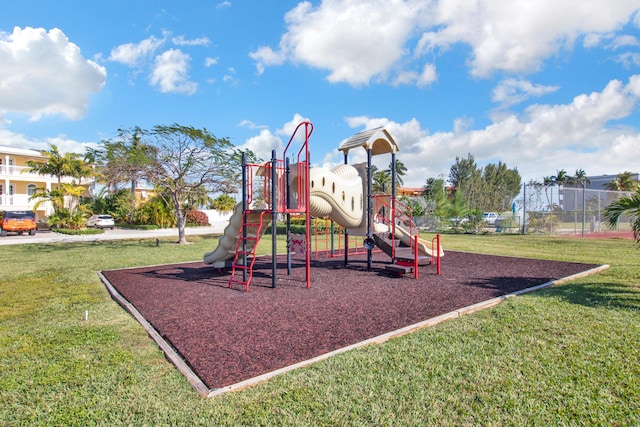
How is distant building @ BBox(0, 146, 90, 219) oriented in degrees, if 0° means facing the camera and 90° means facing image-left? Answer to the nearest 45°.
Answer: approximately 315°

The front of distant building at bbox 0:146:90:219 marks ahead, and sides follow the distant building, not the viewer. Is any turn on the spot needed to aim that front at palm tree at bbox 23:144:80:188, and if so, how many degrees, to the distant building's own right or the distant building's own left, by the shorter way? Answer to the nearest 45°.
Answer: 0° — it already faces it
